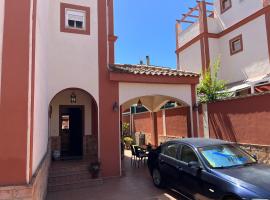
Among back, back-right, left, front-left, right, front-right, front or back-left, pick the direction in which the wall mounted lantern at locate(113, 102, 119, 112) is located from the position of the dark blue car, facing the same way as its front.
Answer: back

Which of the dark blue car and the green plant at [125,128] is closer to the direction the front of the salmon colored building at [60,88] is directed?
the dark blue car

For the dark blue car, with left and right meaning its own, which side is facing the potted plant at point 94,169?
back

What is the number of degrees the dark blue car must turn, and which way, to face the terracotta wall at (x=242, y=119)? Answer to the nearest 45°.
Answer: approximately 135° to its left

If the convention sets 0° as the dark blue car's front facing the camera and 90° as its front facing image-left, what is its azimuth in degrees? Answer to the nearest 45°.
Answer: approximately 315°

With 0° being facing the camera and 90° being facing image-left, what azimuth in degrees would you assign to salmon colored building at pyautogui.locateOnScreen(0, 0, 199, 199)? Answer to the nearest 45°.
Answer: approximately 0°

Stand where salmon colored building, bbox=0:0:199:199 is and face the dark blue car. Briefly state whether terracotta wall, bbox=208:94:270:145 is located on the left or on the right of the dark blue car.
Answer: left

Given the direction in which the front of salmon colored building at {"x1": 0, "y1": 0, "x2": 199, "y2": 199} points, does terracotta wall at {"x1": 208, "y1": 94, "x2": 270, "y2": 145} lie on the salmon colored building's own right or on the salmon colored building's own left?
on the salmon colored building's own left

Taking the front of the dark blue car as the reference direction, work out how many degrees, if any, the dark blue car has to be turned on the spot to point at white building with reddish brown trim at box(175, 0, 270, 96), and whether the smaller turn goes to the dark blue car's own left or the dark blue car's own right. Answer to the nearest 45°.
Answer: approximately 135° to the dark blue car's own left
